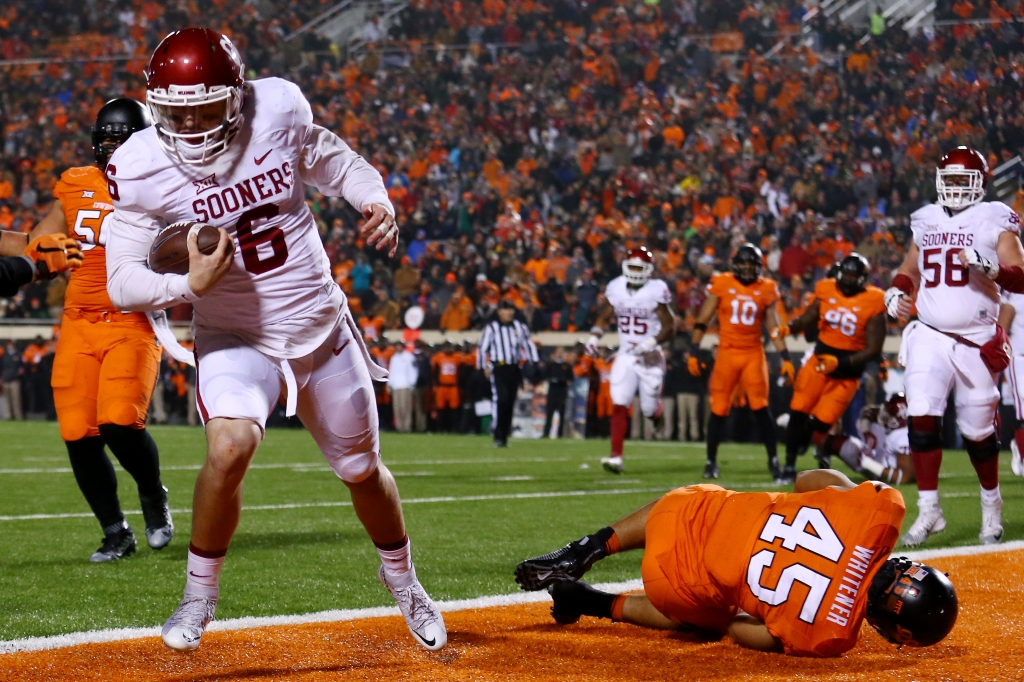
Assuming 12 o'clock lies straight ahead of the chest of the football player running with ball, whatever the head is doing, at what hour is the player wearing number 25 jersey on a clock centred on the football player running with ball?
The player wearing number 25 jersey is roughly at 7 o'clock from the football player running with ball.

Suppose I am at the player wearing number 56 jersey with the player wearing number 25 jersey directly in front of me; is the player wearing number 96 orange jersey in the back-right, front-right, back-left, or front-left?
front-right

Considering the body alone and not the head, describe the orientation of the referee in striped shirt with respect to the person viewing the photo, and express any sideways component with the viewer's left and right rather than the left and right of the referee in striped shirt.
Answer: facing the viewer

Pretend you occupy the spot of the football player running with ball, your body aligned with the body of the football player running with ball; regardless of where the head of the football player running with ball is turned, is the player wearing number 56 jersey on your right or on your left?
on your left

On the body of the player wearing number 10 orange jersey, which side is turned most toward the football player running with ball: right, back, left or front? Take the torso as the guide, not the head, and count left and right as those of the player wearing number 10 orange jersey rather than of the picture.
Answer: front

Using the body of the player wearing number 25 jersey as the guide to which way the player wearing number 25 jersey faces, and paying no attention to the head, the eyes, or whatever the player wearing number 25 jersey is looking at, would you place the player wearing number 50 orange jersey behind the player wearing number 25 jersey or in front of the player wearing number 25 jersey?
in front

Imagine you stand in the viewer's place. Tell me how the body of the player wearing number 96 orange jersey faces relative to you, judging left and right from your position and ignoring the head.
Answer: facing the viewer and to the left of the viewer

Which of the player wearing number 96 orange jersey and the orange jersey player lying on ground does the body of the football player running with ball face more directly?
the orange jersey player lying on ground

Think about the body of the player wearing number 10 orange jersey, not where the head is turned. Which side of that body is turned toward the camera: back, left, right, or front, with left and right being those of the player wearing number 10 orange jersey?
front

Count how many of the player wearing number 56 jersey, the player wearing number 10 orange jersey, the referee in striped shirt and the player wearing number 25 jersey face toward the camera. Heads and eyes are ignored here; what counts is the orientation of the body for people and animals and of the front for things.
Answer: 4

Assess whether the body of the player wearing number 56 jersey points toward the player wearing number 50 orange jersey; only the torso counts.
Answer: no

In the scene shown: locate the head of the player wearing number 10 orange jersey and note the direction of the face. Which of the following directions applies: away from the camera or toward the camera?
toward the camera

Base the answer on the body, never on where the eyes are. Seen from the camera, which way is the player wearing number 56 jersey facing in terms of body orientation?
toward the camera

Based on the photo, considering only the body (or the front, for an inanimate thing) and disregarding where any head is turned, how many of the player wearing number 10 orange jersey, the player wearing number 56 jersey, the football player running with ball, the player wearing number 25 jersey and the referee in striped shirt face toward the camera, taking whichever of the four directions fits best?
5

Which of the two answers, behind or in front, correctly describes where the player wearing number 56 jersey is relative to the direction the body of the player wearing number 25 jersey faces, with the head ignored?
in front

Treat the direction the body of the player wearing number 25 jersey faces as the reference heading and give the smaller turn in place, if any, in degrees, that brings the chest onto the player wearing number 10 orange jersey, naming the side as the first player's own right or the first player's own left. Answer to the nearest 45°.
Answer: approximately 45° to the first player's own left

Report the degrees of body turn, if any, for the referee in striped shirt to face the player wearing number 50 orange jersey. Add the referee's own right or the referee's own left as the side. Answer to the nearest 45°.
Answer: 0° — they already face them

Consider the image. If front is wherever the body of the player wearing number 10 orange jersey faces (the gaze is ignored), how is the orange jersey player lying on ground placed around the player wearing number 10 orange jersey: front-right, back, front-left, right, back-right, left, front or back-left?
front

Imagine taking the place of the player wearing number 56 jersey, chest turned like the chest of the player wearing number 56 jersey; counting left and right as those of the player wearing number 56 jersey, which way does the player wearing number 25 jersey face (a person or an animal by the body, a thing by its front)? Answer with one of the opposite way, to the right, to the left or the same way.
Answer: the same way

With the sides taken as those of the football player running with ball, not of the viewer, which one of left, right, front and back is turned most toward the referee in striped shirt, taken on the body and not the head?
back
